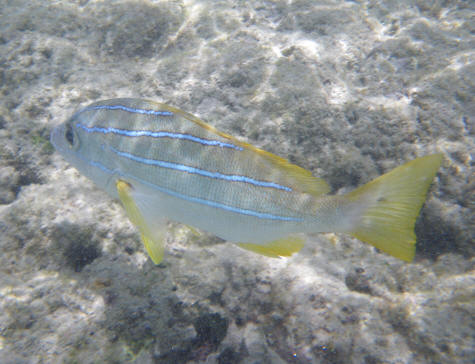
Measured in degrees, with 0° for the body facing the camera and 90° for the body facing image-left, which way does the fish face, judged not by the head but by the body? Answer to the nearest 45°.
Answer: approximately 90°
